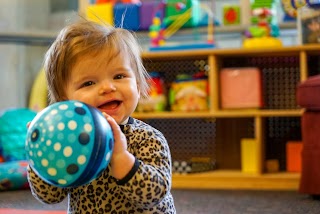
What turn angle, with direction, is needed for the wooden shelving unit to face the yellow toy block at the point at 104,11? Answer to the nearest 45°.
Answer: approximately 90° to its right

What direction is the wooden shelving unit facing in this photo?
toward the camera
